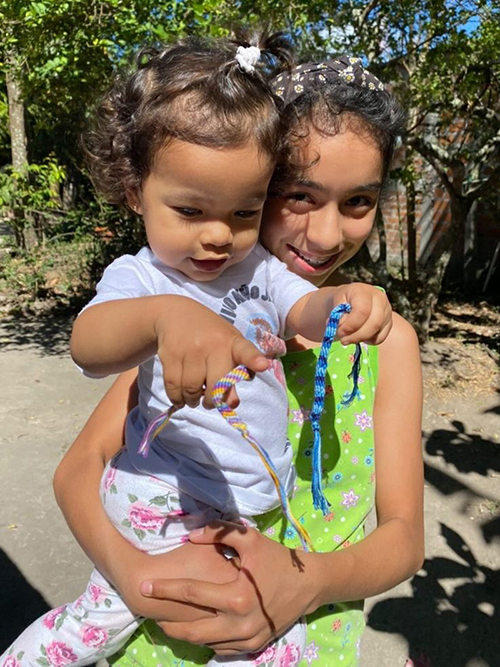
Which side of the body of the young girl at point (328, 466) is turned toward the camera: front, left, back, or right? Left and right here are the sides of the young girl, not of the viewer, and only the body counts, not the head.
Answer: front
